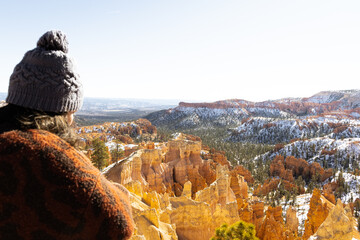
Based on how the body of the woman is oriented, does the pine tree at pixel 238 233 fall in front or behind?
in front

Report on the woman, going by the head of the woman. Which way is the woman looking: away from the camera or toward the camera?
away from the camera

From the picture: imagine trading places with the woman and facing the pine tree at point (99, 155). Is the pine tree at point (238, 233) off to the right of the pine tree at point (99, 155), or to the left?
right

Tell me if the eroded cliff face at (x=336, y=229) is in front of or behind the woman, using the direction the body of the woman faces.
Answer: in front

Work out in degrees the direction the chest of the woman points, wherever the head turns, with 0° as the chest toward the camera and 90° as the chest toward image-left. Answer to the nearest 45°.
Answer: approximately 225°

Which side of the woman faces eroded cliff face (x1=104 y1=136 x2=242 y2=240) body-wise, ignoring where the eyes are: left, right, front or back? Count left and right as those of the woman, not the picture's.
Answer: front
